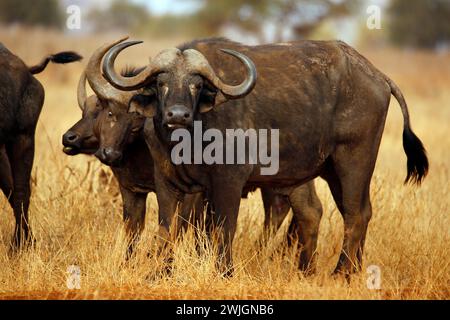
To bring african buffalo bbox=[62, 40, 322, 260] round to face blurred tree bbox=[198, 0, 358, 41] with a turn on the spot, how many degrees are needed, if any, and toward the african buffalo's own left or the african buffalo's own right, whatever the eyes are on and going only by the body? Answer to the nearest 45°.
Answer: approximately 90° to the african buffalo's own right

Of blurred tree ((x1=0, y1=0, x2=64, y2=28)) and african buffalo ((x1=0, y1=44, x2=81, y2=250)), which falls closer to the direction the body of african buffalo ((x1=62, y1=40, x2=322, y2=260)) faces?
the african buffalo

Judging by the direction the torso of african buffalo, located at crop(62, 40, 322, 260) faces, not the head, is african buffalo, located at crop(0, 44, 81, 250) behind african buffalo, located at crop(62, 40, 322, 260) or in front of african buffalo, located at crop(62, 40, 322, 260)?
in front

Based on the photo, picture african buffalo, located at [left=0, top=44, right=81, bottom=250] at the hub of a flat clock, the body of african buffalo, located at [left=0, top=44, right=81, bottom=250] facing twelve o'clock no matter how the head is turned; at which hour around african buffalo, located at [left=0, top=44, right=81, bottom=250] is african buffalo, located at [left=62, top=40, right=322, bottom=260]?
african buffalo, located at [left=62, top=40, right=322, bottom=260] is roughly at 7 o'clock from african buffalo, located at [left=0, top=44, right=81, bottom=250].

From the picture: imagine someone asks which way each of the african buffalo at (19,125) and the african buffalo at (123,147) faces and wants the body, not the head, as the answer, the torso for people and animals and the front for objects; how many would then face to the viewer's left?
2

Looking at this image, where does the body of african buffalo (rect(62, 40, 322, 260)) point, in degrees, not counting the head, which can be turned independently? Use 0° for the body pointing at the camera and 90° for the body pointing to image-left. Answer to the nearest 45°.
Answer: approximately 90°

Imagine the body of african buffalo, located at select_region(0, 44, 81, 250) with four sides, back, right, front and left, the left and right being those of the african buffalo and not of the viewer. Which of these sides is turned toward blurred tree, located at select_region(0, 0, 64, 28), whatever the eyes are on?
right

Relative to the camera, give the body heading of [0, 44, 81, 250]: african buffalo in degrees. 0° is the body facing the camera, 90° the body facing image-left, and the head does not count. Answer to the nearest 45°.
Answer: approximately 90°
